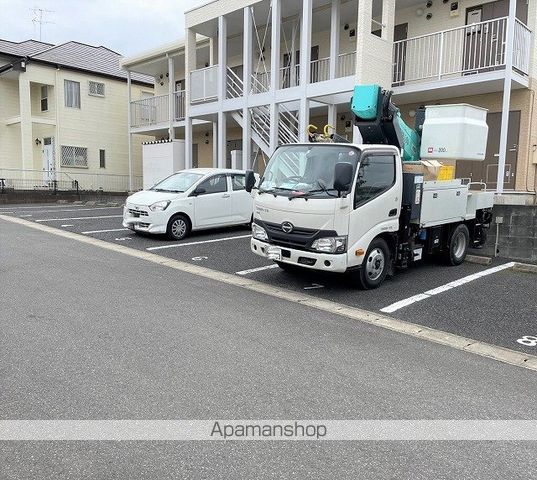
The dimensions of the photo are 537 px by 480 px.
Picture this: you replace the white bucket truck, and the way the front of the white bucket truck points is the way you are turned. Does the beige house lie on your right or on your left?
on your right

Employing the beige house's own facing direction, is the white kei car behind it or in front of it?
in front

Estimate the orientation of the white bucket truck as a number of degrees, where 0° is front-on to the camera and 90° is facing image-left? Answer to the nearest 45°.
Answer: approximately 45°

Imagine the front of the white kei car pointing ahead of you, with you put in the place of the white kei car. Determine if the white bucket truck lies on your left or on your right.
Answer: on your left

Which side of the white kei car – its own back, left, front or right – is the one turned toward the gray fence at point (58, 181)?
right

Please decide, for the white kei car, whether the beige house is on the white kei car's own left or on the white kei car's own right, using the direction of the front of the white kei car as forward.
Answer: on the white kei car's own right

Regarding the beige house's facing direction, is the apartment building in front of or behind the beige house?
in front

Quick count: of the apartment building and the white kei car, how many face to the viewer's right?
0

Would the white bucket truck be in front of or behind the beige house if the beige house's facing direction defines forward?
in front

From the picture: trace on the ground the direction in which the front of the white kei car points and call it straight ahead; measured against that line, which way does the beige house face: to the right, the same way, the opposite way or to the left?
to the left

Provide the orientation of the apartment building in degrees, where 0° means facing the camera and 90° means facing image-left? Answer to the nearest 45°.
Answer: approximately 45°

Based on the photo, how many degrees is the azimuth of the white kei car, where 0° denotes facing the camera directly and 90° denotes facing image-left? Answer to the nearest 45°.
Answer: approximately 45°
